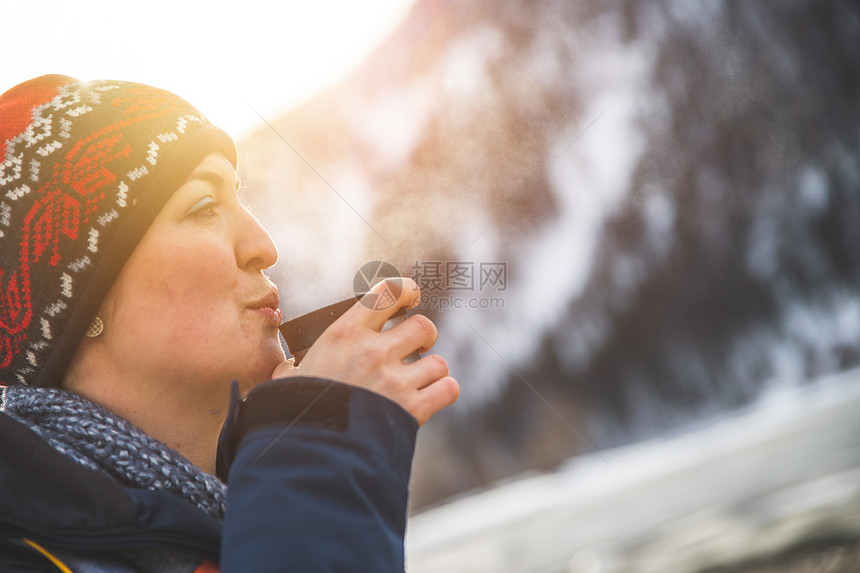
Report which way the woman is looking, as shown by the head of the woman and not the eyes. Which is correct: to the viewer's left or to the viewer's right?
to the viewer's right

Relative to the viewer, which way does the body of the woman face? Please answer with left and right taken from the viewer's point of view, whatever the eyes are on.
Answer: facing to the right of the viewer
